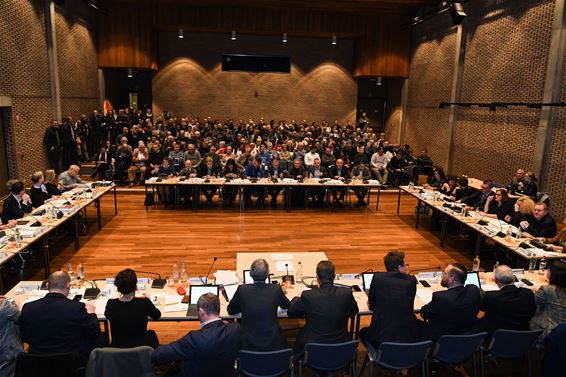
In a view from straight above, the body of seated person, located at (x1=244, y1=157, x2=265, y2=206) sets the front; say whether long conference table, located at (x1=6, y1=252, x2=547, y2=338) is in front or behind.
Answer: in front

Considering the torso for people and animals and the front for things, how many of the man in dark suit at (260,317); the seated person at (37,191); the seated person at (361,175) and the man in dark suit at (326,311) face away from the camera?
2

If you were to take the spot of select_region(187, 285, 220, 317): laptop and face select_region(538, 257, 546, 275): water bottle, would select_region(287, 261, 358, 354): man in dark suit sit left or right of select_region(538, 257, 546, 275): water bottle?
right

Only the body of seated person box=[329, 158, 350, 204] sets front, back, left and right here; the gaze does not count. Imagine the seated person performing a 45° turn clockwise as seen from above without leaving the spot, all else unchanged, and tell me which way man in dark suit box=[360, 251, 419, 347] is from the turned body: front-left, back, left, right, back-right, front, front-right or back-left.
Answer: front-left

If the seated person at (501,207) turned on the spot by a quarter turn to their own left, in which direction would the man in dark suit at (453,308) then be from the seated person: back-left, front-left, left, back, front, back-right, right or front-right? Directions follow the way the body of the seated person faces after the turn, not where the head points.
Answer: front-right

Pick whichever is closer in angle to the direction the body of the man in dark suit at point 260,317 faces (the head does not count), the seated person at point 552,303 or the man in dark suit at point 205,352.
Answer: the seated person

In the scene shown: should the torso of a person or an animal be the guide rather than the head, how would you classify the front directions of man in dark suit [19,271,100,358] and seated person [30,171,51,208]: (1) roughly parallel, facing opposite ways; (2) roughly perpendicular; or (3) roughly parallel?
roughly perpendicular

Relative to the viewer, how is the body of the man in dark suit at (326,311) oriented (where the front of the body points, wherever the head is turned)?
away from the camera

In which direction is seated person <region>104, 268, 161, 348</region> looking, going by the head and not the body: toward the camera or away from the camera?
away from the camera

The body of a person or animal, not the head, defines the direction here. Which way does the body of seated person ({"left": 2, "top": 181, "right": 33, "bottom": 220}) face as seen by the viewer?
to the viewer's right

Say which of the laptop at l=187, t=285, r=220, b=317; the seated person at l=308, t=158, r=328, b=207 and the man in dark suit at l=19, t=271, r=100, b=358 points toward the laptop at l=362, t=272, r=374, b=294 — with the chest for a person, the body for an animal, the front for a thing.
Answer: the seated person

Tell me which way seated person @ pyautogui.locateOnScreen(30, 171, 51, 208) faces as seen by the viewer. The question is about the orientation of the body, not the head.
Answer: to the viewer's right

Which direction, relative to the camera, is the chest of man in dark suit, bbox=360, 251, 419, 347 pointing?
away from the camera

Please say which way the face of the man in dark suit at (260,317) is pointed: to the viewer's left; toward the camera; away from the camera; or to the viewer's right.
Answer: away from the camera

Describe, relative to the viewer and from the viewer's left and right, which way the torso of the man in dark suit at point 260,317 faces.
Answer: facing away from the viewer
